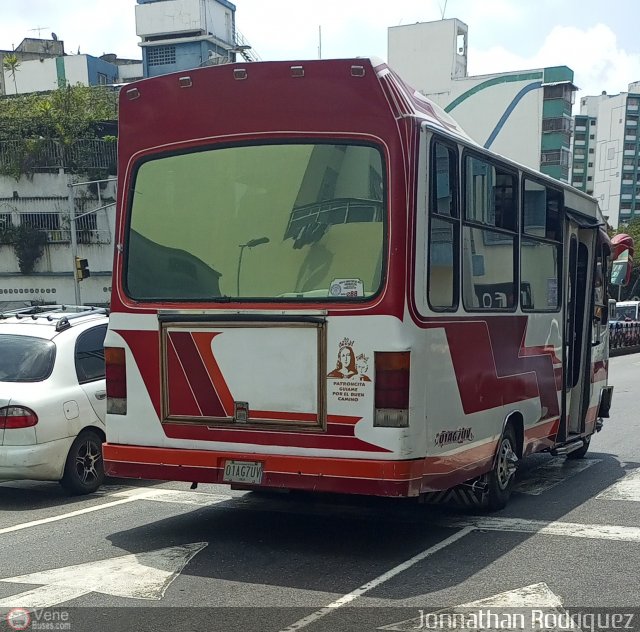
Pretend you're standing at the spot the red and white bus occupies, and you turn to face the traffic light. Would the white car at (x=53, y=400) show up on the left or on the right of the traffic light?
left

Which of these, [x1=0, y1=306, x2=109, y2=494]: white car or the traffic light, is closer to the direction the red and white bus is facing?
the traffic light

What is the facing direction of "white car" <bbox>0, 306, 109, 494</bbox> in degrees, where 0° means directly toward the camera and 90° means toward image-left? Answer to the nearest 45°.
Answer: approximately 225°

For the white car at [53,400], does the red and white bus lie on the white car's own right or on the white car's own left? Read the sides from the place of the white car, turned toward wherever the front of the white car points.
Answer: on the white car's own right

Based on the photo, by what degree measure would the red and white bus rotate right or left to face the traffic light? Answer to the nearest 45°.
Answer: approximately 45° to its left

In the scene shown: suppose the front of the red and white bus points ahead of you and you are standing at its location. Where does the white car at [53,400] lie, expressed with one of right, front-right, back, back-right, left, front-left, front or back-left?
left

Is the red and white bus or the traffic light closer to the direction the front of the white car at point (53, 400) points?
the traffic light

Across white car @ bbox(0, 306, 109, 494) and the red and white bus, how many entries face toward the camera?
0

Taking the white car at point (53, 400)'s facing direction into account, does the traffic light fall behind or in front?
in front

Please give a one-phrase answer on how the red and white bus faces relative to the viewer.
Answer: facing away from the viewer and to the right of the viewer
